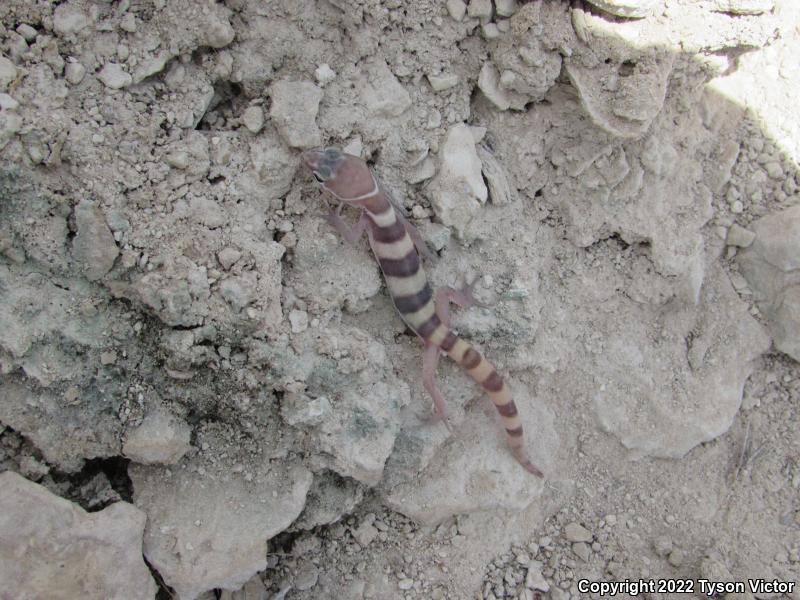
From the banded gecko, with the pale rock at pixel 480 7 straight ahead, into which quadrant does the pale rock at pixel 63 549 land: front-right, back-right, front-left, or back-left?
back-left

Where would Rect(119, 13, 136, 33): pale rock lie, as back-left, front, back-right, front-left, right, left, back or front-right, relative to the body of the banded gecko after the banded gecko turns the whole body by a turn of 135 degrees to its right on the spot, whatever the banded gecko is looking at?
back

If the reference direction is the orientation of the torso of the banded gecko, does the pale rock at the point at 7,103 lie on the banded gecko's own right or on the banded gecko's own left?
on the banded gecko's own left

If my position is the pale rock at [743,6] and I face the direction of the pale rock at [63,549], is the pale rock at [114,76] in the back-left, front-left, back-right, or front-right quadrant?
front-right

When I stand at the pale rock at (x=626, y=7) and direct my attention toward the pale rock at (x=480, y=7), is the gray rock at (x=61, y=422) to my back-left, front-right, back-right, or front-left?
front-left

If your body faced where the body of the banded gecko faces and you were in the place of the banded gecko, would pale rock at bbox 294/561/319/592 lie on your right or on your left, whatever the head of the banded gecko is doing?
on your left

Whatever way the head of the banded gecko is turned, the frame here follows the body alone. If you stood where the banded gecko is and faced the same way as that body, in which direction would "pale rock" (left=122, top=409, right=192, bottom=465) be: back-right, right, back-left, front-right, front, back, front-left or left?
left

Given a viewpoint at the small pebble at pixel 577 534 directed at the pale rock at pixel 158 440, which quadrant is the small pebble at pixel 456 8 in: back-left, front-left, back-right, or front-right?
front-right

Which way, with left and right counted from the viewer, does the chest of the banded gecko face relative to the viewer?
facing away from the viewer and to the left of the viewer

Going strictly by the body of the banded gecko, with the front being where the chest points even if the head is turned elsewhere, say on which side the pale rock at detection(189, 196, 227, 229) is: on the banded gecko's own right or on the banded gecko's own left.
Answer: on the banded gecko's own left
